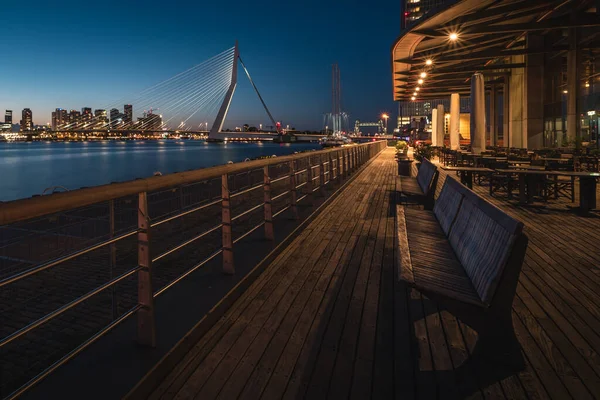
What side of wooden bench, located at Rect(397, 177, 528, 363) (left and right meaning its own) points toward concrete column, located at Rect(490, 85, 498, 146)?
right

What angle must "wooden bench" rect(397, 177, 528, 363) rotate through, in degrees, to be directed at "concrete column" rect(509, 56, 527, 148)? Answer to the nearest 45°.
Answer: approximately 90° to its right

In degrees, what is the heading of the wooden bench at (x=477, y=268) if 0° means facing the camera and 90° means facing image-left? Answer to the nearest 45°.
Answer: approximately 90°

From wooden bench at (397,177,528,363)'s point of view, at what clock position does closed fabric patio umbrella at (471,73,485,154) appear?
The closed fabric patio umbrella is roughly at 3 o'clock from the wooden bench.

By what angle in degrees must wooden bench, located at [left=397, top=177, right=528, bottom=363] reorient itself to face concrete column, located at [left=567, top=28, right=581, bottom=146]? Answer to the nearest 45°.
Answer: approximately 90° to its right

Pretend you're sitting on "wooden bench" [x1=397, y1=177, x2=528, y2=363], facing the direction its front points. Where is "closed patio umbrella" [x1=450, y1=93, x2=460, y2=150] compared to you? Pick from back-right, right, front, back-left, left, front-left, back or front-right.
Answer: right

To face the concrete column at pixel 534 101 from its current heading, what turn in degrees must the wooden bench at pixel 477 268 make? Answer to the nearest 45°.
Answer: approximately 90° to its right

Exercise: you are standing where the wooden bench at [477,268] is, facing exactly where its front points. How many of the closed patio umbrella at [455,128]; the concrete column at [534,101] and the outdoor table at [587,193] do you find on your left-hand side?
0

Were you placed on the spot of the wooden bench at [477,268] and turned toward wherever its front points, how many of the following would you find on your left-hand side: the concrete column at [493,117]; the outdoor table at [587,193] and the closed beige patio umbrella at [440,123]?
0

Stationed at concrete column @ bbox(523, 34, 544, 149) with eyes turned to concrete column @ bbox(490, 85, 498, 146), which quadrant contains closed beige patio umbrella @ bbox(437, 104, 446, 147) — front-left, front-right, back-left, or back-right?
front-left

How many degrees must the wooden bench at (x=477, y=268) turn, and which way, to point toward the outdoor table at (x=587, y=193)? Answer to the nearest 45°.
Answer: approximately 90° to its right
